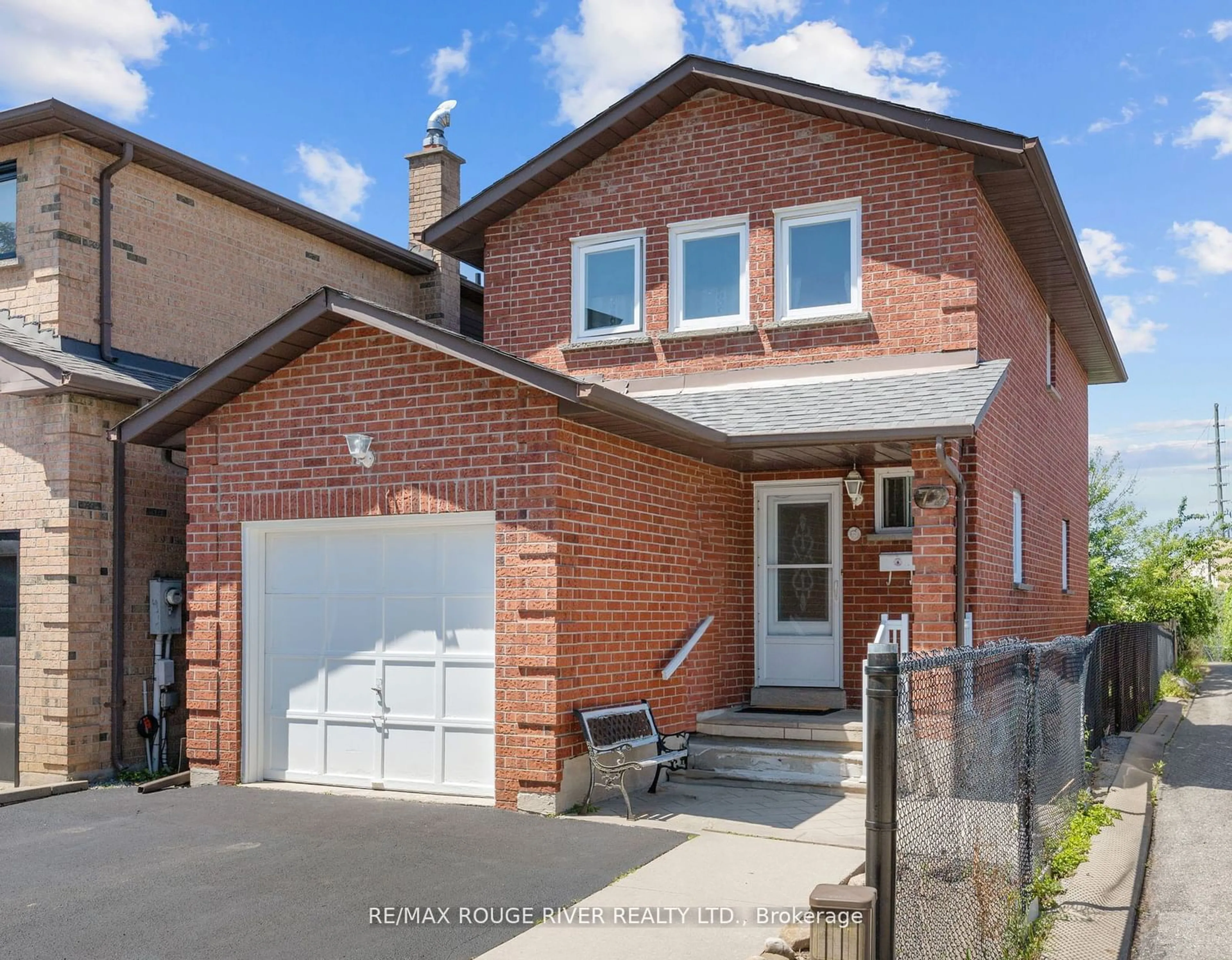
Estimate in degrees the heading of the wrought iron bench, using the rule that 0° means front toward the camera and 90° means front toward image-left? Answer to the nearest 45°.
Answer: approximately 315°

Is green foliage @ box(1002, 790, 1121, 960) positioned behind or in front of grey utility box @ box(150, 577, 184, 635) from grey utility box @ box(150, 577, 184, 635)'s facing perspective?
in front

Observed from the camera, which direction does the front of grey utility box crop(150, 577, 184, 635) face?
facing the viewer and to the right of the viewer

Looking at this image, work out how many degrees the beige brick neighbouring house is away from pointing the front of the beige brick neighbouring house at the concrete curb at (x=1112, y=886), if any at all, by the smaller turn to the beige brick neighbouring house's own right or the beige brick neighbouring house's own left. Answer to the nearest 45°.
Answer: approximately 90° to the beige brick neighbouring house's own left

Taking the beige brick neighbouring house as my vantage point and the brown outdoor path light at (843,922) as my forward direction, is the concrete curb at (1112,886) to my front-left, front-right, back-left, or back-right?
front-left

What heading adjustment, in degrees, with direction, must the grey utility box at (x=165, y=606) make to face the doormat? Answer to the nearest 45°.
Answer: approximately 45° to its left

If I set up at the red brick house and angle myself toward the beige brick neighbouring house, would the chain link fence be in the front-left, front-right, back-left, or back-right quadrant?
back-left

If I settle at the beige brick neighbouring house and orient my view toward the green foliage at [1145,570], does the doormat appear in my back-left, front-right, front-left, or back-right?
front-right

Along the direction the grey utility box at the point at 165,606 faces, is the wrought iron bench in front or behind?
in front

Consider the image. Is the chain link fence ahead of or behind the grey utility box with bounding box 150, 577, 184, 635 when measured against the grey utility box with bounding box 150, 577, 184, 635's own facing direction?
ahead

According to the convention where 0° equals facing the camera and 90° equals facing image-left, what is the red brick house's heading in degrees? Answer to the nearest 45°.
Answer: approximately 45°

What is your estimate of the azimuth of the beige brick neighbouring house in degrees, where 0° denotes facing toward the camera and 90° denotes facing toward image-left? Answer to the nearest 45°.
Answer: approximately 45°

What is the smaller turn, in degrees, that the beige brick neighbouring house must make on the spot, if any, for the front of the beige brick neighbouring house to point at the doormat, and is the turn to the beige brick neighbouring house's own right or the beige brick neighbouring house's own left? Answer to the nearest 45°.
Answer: approximately 135° to the beige brick neighbouring house's own left
